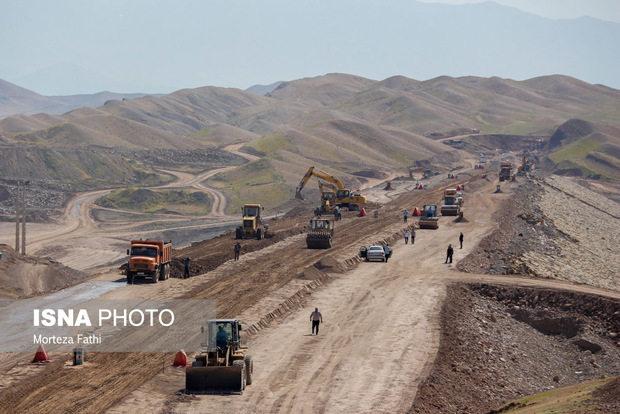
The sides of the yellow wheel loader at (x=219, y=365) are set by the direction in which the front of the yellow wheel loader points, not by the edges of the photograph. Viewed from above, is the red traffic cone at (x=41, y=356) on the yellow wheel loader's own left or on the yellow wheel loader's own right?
on the yellow wheel loader's own right

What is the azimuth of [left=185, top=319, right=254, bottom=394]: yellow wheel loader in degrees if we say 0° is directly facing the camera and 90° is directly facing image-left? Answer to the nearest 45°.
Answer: approximately 0°

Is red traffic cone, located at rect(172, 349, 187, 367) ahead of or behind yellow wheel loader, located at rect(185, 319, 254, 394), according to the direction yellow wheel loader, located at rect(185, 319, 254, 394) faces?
behind

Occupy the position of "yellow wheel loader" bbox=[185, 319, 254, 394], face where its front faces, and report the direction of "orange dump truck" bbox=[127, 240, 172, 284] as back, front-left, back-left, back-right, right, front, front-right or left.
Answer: back

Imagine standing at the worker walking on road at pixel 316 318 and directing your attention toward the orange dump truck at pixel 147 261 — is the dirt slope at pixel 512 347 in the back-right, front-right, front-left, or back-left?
back-right

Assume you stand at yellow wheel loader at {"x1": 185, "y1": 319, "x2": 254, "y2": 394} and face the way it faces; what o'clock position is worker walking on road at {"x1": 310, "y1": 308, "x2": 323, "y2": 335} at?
The worker walking on road is roughly at 7 o'clock from the yellow wheel loader.

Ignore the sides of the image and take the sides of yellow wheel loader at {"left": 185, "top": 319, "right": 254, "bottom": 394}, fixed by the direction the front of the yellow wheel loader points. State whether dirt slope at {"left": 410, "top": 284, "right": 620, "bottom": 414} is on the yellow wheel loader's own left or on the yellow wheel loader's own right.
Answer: on the yellow wheel loader's own left

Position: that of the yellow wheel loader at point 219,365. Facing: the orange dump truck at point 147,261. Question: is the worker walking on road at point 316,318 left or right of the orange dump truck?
right

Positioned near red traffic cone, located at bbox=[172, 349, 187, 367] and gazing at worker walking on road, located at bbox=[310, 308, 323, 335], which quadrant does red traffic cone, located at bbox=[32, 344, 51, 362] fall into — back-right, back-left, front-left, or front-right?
back-left
